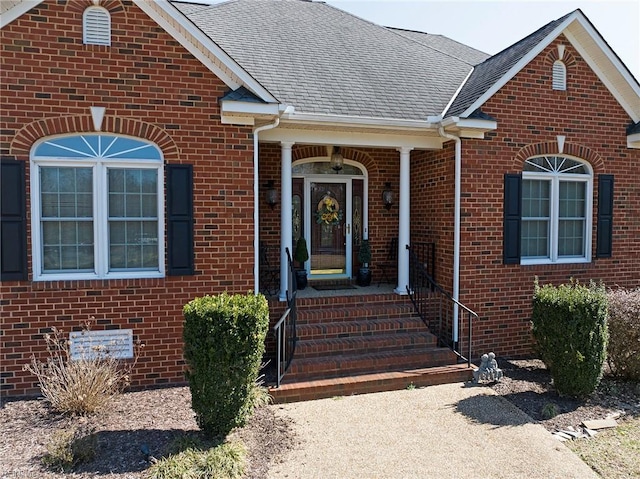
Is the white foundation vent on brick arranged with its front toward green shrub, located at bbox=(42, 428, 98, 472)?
yes

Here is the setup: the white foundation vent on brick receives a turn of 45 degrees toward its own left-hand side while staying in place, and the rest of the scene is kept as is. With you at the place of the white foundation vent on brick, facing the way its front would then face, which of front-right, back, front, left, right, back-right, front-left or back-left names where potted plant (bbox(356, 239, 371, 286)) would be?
front-left

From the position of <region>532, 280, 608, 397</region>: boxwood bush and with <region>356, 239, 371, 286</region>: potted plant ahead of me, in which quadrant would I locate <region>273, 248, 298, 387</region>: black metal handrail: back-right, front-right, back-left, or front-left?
front-left

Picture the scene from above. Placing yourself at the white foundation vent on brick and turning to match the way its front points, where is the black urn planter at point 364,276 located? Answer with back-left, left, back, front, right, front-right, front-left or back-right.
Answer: left

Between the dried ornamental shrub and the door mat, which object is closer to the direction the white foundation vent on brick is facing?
the dried ornamental shrub

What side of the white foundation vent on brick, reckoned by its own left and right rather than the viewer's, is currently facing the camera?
front

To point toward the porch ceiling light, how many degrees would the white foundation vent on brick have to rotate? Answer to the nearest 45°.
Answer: approximately 90° to its left

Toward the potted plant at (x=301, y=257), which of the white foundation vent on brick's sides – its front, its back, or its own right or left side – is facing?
left

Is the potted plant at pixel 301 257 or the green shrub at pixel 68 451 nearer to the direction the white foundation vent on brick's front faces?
the green shrub

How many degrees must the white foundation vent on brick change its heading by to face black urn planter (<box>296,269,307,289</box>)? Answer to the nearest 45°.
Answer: approximately 90° to its left

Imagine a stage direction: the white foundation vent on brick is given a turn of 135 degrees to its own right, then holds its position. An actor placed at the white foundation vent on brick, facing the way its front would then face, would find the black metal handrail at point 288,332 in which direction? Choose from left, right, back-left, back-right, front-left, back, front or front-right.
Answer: back-right

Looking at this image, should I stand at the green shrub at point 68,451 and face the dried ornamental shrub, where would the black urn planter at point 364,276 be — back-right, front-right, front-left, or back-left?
front-right

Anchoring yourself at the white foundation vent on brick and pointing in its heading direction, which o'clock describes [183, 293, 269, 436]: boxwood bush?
The boxwood bush is roughly at 11 o'clock from the white foundation vent on brick.

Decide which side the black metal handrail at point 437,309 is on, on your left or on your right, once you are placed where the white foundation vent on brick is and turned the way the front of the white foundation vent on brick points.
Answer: on your left

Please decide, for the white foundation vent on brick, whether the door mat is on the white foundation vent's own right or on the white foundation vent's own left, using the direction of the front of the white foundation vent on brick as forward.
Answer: on the white foundation vent's own left
